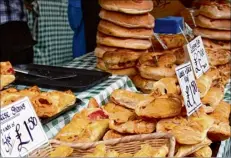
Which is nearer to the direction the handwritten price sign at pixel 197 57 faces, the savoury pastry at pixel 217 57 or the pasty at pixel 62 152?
the pasty

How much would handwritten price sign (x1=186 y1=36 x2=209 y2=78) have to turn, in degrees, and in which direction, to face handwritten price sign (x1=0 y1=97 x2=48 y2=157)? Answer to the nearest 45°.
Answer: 0° — it already faces it

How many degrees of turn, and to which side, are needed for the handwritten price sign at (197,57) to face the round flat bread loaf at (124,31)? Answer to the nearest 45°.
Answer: approximately 90° to its right

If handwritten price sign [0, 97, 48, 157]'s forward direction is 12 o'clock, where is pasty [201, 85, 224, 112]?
The pasty is roughly at 8 o'clock from the handwritten price sign.

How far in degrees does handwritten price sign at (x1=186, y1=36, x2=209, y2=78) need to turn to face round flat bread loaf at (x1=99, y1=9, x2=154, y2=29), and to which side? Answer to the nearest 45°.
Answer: approximately 90° to its right

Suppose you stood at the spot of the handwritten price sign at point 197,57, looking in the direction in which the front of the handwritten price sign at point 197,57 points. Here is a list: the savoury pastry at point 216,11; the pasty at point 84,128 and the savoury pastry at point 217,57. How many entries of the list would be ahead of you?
1

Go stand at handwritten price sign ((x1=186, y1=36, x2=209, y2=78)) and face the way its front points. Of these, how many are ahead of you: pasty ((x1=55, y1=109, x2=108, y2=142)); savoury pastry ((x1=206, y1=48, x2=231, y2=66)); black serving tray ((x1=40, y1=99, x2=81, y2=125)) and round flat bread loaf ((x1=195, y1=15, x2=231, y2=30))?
2

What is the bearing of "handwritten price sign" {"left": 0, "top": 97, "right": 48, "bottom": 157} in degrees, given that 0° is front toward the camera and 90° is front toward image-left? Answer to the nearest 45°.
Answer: approximately 0°

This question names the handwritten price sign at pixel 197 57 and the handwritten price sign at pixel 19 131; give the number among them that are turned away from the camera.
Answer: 0

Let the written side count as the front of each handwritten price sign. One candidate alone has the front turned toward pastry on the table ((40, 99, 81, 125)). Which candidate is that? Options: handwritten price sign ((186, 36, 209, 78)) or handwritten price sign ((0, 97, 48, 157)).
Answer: handwritten price sign ((186, 36, 209, 78))
